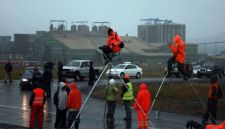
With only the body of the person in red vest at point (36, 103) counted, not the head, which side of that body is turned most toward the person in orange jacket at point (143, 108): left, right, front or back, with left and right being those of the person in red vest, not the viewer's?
right

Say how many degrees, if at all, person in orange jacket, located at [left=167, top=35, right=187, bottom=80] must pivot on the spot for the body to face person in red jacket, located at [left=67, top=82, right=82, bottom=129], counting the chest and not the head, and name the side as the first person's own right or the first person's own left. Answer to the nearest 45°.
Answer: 0° — they already face them

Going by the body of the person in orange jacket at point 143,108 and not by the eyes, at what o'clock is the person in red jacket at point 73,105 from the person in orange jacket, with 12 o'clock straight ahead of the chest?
The person in red jacket is roughly at 10 o'clock from the person in orange jacket.

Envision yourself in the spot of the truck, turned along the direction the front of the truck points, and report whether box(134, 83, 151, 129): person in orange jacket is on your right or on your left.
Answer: on your left

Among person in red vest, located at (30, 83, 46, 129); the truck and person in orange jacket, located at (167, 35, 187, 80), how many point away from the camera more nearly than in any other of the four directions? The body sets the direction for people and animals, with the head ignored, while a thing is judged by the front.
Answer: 1

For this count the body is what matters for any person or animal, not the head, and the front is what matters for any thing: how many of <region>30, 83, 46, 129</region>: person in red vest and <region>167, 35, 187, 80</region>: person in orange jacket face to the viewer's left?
1

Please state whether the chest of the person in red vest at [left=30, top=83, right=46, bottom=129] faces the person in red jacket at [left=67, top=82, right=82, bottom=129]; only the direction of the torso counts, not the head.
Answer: no

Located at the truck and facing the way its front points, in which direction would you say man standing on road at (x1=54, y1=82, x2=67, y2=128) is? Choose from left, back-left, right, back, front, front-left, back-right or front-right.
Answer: front-left

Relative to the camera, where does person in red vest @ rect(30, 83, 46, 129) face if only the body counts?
away from the camera

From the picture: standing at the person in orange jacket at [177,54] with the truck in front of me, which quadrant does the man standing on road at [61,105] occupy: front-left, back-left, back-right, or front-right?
front-left

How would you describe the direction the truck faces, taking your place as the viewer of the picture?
facing the viewer and to the left of the viewer

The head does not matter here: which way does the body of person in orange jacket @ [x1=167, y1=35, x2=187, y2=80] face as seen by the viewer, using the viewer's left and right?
facing to the left of the viewer

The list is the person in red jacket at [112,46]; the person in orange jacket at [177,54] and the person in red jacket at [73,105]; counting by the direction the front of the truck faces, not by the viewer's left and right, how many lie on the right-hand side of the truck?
0

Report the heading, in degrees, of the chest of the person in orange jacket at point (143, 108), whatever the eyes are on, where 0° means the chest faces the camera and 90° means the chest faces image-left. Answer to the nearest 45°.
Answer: approximately 135°

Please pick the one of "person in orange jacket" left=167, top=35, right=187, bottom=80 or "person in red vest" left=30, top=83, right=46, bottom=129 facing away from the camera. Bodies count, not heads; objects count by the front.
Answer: the person in red vest
